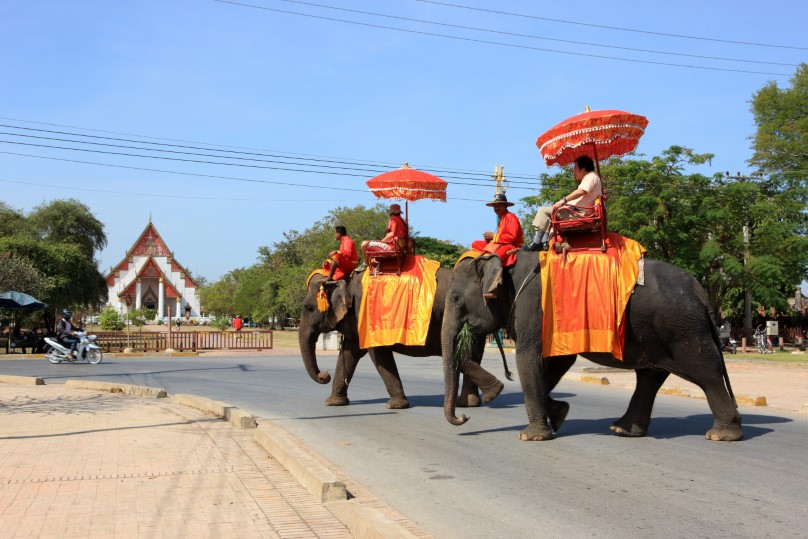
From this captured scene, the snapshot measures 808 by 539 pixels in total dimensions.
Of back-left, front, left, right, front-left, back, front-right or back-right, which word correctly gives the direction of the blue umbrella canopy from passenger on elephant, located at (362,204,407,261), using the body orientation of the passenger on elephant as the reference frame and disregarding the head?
front-right

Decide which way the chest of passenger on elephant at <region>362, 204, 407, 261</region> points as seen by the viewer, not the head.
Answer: to the viewer's left

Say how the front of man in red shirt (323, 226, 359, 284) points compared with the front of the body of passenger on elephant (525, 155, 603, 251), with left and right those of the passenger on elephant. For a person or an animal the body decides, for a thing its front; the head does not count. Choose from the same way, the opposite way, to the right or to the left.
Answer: the same way

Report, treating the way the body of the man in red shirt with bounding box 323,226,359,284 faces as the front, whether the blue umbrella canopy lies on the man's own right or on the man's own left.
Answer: on the man's own right

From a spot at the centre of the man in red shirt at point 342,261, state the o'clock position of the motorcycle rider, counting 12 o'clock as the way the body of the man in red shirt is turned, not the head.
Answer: The motorcycle rider is roughly at 2 o'clock from the man in red shirt.

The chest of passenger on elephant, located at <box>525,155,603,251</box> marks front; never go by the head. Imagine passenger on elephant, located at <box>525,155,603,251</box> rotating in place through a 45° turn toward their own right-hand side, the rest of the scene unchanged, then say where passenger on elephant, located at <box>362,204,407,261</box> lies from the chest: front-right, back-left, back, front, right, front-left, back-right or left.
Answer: front

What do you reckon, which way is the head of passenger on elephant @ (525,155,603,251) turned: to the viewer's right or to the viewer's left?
to the viewer's left

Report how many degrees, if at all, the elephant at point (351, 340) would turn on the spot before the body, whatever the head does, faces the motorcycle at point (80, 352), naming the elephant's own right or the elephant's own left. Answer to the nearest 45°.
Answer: approximately 45° to the elephant's own right

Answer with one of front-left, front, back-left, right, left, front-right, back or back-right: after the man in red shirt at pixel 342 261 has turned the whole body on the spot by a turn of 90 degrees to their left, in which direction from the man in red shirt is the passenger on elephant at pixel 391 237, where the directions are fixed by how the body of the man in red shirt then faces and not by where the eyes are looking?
front-left

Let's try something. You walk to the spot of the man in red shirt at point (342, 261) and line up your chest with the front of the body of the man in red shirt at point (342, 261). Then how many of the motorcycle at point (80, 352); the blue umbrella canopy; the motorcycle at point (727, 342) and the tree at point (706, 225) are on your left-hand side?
0

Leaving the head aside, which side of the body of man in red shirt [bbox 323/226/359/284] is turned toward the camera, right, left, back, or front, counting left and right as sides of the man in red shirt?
left

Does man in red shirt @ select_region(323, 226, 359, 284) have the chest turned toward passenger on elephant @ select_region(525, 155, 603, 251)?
no

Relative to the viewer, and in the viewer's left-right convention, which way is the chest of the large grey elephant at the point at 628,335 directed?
facing to the left of the viewer

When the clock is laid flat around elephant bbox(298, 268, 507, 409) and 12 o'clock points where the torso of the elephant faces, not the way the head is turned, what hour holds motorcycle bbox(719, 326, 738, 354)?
The motorcycle is roughly at 4 o'clock from the elephant.

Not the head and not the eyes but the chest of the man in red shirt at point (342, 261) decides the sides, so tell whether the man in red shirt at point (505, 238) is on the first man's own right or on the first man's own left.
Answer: on the first man's own left

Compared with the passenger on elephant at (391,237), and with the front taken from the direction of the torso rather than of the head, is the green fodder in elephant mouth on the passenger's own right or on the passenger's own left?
on the passenger's own left

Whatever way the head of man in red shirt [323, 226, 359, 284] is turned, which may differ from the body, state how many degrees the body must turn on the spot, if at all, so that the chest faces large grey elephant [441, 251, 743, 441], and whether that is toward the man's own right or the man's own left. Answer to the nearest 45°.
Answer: approximately 135° to the man's own left

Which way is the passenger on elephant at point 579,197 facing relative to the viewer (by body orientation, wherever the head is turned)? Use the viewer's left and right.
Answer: facing to the left of the viewer

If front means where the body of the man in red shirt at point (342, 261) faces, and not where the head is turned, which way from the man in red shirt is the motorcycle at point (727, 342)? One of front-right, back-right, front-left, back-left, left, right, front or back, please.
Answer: back-right

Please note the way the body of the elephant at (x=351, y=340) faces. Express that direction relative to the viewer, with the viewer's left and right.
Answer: facing to the left of the viewer

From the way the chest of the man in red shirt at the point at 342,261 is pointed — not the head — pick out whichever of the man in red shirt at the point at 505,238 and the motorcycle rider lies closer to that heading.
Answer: the motorcycle rider

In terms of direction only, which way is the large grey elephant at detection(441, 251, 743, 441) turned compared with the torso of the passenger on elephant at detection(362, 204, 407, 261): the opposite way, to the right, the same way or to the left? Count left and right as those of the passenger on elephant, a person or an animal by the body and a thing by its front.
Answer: the same way
